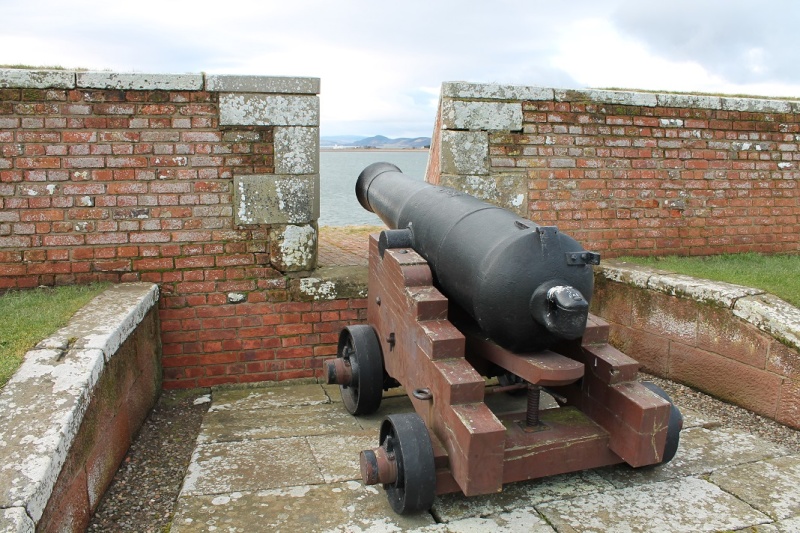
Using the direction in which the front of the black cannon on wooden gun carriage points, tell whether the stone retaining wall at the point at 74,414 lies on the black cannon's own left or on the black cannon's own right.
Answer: on the black cannon's own left

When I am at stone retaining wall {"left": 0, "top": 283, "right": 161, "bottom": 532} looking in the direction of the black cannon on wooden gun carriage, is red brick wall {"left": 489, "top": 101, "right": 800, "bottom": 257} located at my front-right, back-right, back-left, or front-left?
front-left

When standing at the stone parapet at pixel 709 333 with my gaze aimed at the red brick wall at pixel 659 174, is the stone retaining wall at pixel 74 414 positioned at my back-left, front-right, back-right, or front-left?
back-left

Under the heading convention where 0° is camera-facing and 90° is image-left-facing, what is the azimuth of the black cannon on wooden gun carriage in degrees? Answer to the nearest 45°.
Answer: approximately 135°

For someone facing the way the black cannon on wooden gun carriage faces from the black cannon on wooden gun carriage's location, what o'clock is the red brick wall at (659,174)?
The red brick wall is roughly at 2 o'clock from the black cannon on wooden gun carriage.

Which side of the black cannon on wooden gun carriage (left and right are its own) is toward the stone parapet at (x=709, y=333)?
right
